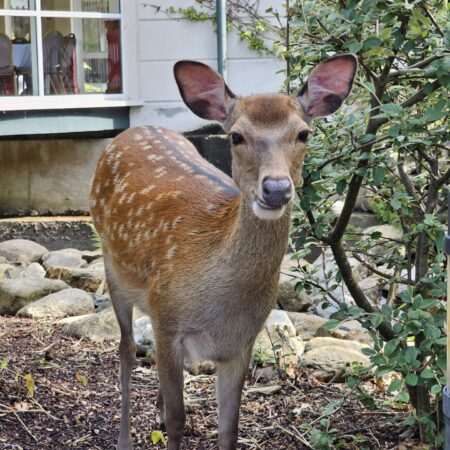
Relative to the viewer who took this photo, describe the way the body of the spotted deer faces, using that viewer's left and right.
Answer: facing the viewer and to the right of the viewer

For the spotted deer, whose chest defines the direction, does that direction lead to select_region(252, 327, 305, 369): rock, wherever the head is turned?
no

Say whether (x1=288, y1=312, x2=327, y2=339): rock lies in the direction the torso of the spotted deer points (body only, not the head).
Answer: no

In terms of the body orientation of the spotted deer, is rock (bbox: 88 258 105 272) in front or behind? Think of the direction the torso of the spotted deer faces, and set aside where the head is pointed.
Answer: behind

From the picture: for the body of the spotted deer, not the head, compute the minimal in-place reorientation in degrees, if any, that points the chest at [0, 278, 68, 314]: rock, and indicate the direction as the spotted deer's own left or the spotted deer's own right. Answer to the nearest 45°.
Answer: approximately 180°

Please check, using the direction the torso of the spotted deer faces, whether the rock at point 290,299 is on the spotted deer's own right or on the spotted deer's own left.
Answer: on the spotted deer's own left

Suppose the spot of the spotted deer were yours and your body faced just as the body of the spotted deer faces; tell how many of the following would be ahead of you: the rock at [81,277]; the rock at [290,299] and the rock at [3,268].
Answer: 0

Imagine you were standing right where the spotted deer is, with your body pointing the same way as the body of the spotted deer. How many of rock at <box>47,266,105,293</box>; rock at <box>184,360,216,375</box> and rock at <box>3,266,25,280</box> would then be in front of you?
0

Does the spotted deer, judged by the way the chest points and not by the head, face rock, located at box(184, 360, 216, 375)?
no

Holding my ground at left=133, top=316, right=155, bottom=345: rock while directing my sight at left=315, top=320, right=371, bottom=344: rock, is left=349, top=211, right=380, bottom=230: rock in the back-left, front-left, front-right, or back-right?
front-left
